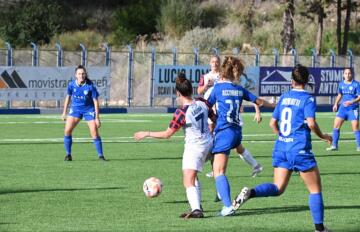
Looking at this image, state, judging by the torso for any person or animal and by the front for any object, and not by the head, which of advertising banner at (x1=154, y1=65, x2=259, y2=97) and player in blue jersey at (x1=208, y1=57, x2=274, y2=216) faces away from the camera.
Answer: the player in blue jersey

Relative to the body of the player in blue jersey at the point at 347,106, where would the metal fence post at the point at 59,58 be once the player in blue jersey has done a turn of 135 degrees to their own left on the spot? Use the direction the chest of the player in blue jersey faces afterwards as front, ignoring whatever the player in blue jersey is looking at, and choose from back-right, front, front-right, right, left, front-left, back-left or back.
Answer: left

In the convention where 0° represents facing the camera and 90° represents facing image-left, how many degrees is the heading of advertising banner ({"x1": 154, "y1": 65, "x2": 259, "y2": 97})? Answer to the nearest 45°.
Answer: approximately 0°

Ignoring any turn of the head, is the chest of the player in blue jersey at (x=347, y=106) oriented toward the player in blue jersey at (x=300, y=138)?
yes

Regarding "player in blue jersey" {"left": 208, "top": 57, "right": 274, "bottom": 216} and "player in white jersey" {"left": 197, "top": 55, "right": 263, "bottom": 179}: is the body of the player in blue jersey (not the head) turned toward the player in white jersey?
yes

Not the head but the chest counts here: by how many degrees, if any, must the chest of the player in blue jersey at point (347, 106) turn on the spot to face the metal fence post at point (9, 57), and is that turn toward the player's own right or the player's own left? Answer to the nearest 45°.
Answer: approximately 135° to the player's own right

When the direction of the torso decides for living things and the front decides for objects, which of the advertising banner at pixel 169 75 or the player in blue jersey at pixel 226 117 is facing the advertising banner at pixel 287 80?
the player in blue jersey

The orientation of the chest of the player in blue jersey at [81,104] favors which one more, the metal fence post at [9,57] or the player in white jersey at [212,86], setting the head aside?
the player in white jersey

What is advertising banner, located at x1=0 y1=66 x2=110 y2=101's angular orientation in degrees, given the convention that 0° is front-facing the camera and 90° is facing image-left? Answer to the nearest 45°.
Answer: approximately 0°

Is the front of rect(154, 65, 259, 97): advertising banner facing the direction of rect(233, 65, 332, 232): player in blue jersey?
yes

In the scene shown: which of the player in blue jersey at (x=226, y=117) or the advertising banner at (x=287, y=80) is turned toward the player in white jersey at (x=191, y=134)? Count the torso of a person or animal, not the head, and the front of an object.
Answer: the advertising banner
